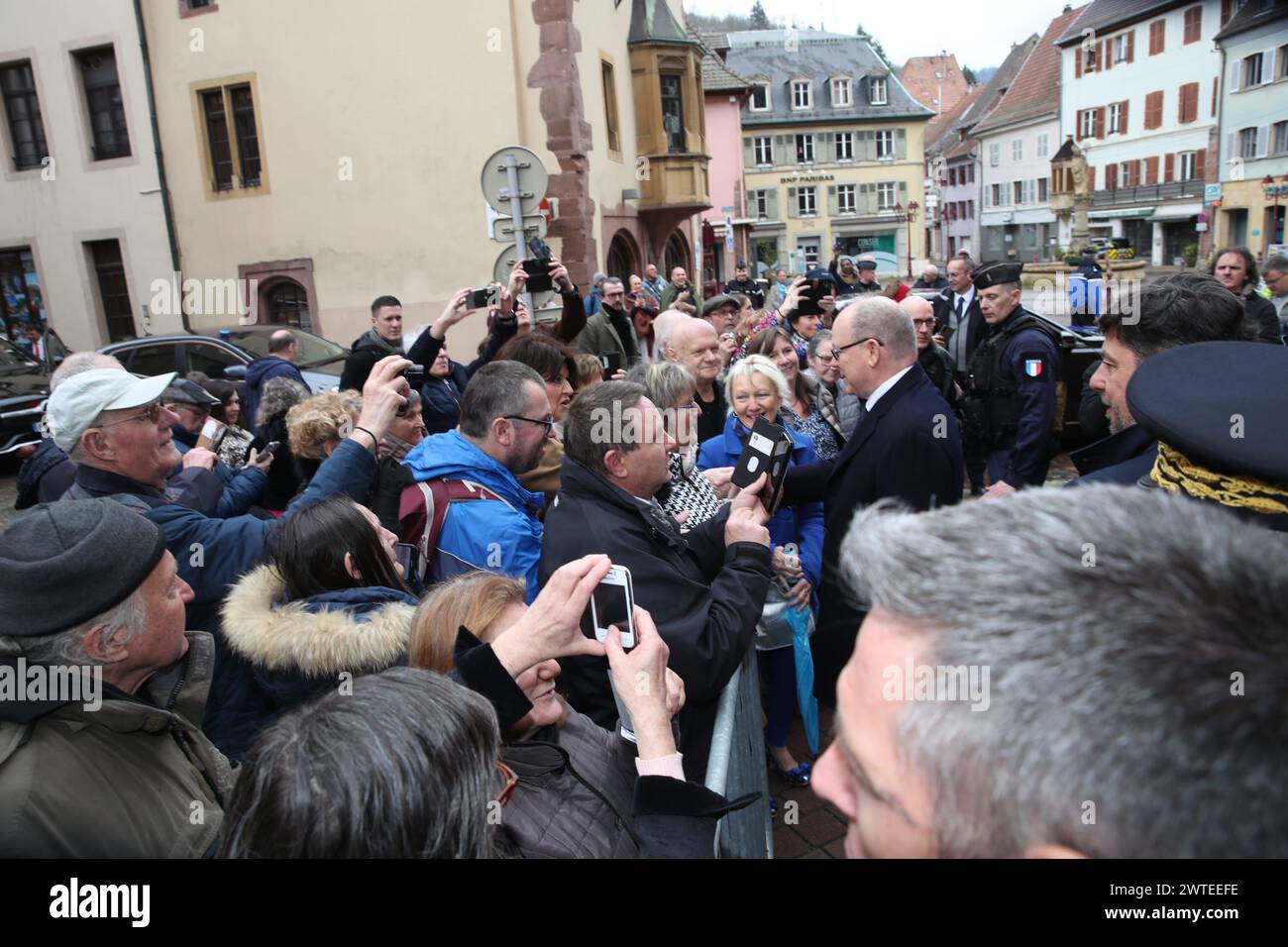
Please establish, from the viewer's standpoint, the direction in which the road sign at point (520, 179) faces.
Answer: facing away from the viewer

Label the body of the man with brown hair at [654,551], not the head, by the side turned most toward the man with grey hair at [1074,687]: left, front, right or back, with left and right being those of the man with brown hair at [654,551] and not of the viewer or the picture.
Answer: right

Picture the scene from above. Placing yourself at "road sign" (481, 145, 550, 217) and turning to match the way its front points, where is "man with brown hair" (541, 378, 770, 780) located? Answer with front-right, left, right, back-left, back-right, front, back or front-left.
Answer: back

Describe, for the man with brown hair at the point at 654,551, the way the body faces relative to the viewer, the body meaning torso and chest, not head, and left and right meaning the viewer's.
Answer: facing to the right of the viewer

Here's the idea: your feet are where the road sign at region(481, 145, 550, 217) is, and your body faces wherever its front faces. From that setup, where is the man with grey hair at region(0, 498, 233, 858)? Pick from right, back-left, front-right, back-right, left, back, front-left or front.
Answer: back

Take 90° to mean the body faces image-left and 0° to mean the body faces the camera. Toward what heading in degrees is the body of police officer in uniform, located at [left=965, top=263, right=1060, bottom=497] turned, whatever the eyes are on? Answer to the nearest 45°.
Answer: approximately 45°

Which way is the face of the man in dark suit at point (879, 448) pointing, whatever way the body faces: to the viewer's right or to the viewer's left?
to the viewer's left

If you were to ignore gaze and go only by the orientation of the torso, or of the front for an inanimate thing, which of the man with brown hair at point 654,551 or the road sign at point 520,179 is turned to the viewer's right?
the man with brown hair

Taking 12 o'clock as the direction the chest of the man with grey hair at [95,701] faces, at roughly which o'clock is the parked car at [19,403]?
The parked car is roughly at 9 o'clock from the man with grey hair.

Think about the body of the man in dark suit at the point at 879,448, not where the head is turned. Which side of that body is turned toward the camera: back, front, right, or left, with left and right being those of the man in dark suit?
left

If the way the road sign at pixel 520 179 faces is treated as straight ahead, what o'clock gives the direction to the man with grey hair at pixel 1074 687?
The man with grey hair is roughly at 6 o'clock from the road sign.

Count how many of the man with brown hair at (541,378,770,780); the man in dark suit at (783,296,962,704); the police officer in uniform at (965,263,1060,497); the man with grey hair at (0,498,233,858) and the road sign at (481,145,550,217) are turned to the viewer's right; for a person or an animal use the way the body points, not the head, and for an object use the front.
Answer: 2

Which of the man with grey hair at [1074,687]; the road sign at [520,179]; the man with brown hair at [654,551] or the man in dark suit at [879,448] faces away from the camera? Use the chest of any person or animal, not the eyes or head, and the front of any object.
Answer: the road sign
